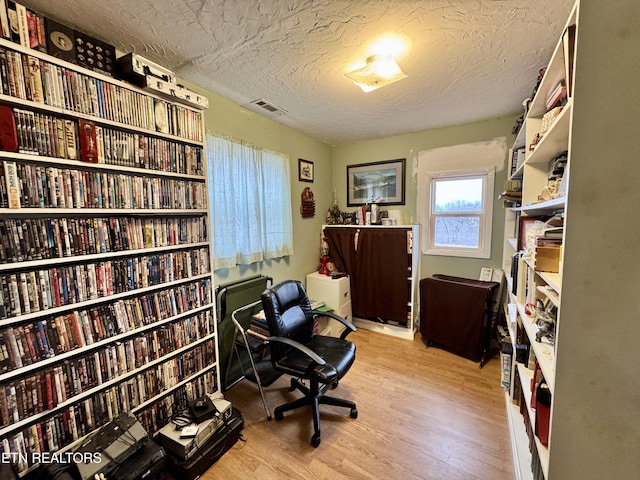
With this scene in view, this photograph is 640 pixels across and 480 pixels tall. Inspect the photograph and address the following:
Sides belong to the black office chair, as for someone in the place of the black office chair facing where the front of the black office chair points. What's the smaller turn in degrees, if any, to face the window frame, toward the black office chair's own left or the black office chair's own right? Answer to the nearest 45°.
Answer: approximately 90° to the black office chair's own left

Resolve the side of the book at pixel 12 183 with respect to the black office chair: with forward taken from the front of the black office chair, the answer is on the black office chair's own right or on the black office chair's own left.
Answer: on the black office chair's own right

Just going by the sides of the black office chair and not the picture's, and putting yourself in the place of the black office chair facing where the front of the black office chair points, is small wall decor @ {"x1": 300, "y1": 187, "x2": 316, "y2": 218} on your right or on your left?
on your left

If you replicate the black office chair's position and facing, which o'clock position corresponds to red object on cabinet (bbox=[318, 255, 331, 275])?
The red object on cabinet is roughly at 8 o'clock from the black office chair.

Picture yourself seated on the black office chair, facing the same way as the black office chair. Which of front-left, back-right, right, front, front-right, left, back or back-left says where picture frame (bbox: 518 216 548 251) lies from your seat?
front-left

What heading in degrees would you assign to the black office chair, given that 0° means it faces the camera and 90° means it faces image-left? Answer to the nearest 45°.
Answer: approximately 315°

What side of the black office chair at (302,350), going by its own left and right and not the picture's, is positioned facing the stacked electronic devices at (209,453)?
right

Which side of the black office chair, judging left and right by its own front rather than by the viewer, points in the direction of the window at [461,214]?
left
